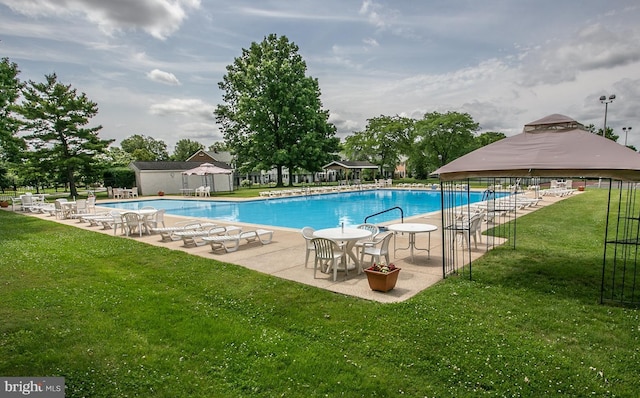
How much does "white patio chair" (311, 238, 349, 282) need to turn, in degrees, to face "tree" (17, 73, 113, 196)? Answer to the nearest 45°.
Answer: approximately 90° to its left

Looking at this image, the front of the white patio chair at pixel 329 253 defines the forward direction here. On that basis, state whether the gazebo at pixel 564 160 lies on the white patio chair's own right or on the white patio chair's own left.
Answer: on the white patio chair's own right

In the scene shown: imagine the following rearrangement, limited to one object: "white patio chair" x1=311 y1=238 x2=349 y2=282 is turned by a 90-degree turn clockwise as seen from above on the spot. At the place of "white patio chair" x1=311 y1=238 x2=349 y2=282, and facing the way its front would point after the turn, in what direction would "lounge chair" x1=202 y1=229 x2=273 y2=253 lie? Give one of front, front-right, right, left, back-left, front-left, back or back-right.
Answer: back

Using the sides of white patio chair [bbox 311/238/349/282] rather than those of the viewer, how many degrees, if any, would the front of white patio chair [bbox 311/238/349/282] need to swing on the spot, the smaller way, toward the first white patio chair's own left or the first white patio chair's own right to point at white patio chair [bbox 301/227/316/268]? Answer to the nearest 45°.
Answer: approximately 90° to the first white patio chair's own left

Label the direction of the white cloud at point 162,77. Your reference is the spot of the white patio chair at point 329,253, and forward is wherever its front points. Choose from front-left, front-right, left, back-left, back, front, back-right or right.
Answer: left

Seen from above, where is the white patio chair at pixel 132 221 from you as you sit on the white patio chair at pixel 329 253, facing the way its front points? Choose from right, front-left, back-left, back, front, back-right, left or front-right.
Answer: left

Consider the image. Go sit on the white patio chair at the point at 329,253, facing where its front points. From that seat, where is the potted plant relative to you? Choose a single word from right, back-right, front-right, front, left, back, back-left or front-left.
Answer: right

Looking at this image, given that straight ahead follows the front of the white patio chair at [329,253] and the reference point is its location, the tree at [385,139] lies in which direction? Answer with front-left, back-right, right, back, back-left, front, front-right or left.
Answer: front-left

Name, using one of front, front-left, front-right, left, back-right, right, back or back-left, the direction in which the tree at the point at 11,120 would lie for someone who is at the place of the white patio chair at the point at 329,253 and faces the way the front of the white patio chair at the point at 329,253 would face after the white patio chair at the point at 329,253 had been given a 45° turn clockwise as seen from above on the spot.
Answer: back-left

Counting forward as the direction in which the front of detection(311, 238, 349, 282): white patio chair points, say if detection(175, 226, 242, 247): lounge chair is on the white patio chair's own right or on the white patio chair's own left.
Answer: on the white patio chair's own left

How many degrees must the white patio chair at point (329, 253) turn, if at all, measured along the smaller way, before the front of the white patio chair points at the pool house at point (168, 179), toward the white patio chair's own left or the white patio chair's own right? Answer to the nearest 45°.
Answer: approximately 90° to the white patio chair's own left

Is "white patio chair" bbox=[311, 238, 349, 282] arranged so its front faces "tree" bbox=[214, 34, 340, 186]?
no

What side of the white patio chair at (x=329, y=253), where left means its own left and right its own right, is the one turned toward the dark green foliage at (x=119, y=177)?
left

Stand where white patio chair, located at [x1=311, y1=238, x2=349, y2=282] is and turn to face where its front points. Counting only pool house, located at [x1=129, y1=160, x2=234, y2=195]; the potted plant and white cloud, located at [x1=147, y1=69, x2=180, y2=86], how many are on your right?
1

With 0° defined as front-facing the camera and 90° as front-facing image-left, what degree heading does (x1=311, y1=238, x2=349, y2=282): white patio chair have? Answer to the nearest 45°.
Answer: approximately 225°
